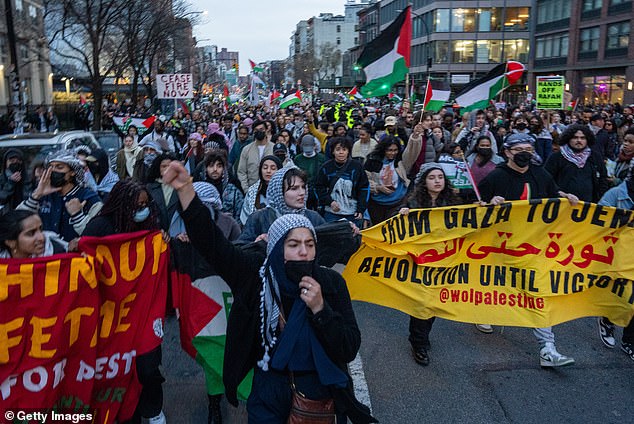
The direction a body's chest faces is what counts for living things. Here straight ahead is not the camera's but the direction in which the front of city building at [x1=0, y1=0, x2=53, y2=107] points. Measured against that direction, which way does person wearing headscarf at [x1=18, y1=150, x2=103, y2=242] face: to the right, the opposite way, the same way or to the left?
to the right

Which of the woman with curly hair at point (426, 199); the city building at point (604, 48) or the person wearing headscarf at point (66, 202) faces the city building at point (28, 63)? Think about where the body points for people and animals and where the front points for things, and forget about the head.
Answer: the city building at point (604, 48)

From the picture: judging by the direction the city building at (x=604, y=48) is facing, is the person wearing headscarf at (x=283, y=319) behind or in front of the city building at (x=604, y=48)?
in front

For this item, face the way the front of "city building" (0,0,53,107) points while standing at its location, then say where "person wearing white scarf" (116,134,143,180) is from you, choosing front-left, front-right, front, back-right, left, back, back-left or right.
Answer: front-right

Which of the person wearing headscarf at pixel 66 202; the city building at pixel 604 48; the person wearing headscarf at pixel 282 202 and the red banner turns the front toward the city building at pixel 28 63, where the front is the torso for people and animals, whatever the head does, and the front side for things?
the city building at pixel 604 48

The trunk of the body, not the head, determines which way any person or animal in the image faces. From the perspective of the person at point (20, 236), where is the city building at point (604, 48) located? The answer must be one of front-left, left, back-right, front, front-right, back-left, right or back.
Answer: left

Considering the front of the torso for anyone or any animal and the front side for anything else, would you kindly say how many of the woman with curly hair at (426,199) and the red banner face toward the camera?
2

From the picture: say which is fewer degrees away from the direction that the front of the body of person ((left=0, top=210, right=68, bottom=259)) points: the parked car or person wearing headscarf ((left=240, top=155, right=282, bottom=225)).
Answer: the person wearing headscarf

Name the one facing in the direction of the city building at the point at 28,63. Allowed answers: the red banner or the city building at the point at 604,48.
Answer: the city building at the point at 604,48

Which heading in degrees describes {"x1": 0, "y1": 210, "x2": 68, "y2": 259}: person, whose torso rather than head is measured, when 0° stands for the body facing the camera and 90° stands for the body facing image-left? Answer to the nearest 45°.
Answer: approximately 315°

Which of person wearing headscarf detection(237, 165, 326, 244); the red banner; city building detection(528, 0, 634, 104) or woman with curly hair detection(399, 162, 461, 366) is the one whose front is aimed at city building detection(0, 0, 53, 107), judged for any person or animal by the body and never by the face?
city building detection(528, 0, 634, 104)

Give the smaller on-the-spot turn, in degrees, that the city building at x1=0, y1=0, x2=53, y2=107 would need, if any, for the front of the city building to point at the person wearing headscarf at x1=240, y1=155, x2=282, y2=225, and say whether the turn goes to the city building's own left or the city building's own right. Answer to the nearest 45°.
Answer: approximately 45° to the city building's own right

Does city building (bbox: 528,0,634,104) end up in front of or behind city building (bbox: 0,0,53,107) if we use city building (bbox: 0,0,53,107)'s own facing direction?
in front

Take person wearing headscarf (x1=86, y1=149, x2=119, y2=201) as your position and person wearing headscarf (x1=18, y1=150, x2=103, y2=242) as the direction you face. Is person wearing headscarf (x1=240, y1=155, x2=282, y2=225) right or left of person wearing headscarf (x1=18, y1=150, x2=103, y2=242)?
left
